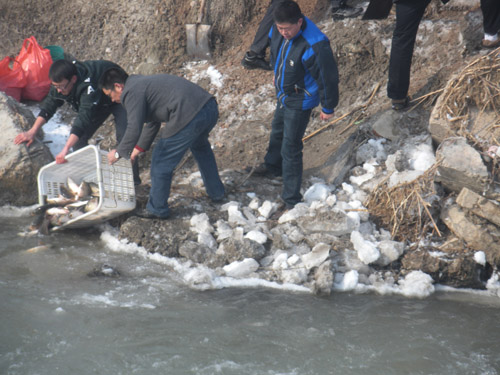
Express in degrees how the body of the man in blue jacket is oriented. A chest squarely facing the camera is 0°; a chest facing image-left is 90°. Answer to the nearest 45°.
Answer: approximately 45°

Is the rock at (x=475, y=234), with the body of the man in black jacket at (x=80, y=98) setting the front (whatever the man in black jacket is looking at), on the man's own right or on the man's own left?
on the man's own left

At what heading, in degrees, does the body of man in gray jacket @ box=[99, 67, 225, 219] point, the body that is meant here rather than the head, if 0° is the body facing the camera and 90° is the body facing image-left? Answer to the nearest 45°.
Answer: approximately 90°

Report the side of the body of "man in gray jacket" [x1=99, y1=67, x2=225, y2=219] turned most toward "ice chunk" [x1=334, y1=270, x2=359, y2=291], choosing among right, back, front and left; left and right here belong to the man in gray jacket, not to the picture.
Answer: back

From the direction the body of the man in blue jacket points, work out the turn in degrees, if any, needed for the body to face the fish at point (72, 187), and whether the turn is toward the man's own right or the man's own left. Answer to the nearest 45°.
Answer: approximately 45° to the man's own right

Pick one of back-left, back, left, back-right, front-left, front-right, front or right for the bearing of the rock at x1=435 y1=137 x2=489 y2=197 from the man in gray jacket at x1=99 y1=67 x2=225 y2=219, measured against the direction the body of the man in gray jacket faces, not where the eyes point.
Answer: back

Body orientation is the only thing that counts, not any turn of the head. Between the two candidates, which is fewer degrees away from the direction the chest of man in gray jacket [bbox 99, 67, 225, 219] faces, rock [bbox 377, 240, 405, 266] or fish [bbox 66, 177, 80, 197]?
the fish

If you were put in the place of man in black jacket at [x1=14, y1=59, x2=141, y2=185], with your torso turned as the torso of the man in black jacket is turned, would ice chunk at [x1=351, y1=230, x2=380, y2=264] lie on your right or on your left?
on your left
